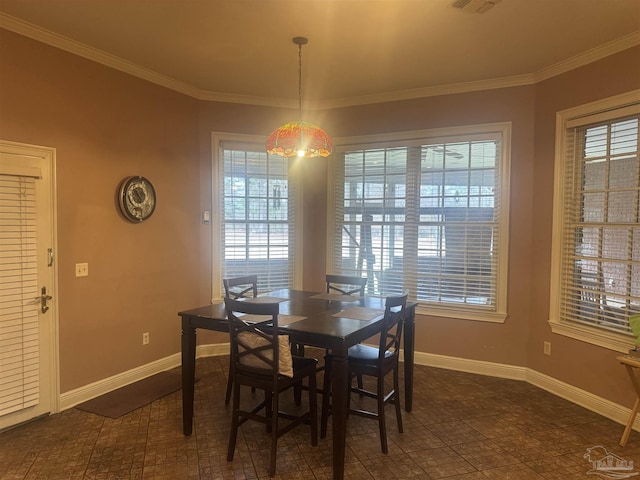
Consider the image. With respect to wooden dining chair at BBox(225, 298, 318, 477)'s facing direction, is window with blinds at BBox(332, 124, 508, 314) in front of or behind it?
in front

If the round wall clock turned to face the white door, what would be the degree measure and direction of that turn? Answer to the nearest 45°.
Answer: approximately 90° to its right

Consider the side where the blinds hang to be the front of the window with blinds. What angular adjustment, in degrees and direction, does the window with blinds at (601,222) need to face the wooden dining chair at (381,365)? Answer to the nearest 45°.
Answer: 0° — it already faces it

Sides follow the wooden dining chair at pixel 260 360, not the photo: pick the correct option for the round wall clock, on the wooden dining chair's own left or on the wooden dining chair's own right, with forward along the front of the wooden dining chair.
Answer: on the wooden dining chair's own left

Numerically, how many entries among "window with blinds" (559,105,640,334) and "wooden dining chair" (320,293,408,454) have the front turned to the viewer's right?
0

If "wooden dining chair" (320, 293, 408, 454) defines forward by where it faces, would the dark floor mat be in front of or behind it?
in front

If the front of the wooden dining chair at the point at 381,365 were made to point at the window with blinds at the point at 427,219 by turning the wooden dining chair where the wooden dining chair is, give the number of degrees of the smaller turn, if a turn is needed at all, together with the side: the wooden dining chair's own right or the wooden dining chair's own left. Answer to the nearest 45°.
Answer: approximately 45° to the wooden dining chair's own right

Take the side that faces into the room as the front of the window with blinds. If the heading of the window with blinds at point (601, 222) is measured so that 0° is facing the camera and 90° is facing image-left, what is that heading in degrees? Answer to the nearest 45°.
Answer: approximately 45°

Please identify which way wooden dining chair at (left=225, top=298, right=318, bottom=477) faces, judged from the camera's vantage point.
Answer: facing away from the viewer and to the right of the viewer

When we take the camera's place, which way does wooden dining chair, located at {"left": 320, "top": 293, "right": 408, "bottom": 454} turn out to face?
facing away from the viewer and to the left of the viewer

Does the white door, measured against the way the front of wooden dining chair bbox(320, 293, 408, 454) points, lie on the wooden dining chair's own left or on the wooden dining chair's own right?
on the wooden dining chair's own left

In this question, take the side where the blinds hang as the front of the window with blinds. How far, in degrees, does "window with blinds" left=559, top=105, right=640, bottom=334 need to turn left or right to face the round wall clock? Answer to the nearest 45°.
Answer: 0° — it already faces it

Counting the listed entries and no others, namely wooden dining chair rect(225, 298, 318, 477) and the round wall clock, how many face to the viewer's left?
0

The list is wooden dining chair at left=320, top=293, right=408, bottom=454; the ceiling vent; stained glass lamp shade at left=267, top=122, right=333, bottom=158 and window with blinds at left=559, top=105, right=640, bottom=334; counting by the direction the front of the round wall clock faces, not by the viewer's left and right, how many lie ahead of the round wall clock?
4

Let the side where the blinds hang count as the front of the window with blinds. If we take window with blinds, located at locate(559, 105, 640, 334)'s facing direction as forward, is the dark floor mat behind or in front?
in front
